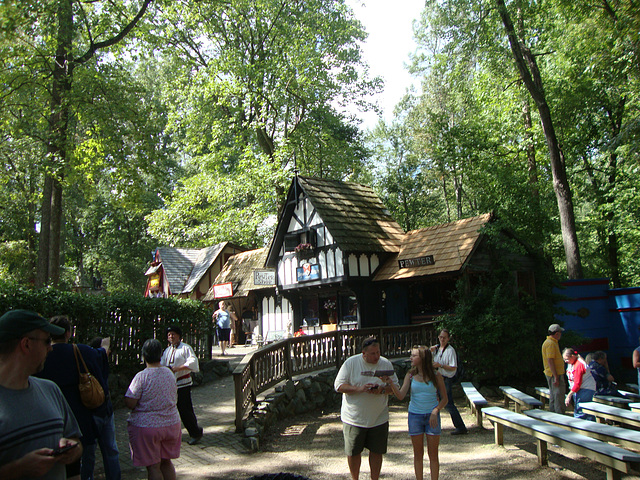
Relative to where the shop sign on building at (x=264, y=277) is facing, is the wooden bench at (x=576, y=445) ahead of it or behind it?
ahead

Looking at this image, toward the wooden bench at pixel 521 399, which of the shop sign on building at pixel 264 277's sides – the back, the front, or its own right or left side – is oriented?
front

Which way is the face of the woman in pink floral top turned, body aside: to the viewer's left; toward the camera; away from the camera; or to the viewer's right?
away from the camera

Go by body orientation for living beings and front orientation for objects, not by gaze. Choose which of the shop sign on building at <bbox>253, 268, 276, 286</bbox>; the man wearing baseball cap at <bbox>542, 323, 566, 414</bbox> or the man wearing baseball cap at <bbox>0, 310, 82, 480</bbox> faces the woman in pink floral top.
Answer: the shop sign on building

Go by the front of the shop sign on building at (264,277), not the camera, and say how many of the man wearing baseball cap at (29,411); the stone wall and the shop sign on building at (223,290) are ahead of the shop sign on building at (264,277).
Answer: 2

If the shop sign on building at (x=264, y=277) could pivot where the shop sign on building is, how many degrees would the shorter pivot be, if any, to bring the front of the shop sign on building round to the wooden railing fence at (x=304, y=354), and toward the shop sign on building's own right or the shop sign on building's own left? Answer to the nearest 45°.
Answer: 0° — it already faces it

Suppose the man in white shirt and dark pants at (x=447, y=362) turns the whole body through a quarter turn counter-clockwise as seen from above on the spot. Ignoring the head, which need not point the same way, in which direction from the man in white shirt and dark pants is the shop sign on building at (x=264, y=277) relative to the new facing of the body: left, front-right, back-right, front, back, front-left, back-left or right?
back

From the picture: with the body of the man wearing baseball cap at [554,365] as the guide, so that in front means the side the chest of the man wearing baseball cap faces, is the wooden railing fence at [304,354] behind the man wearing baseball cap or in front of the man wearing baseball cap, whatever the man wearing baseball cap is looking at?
behind

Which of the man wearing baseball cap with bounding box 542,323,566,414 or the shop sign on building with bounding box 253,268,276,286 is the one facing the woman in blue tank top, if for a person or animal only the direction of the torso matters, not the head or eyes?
the shop sign on building

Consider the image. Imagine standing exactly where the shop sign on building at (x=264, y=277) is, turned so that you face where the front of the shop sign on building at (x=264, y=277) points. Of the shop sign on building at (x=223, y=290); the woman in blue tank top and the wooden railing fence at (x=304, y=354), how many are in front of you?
2

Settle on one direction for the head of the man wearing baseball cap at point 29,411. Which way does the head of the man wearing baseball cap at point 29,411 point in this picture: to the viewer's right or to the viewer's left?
to the viewer's right
